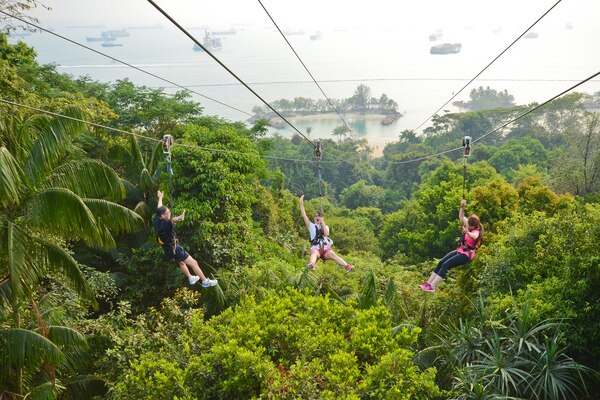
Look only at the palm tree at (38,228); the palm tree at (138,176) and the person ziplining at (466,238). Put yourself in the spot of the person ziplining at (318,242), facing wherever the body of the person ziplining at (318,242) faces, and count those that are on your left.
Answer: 1

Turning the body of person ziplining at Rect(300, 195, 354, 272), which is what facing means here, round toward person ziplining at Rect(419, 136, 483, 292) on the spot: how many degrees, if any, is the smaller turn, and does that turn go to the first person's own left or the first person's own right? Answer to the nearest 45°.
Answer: approximately 90° to the first person's own left

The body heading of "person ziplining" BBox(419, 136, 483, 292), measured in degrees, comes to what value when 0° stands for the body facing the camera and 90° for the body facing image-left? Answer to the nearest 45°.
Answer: approximately 90°

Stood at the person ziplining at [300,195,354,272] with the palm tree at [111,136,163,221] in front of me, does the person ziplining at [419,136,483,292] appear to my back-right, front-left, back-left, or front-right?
back-right

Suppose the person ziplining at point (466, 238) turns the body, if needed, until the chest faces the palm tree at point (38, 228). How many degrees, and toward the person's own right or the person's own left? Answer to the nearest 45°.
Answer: approximately 45° to the person's own left
